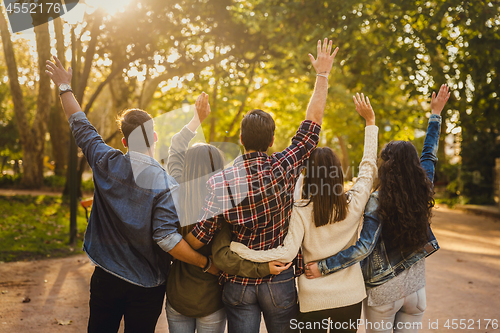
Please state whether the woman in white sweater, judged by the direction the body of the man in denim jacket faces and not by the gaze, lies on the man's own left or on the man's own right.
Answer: on the man's own right

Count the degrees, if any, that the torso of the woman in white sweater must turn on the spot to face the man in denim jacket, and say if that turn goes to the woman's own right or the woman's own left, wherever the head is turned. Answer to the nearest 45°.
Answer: approximately 90° to the woman's own left

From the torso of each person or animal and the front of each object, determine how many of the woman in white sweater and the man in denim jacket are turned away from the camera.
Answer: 2

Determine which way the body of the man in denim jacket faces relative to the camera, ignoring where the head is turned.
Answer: away from the camera

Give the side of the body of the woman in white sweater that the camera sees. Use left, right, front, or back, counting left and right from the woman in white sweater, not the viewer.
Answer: back
